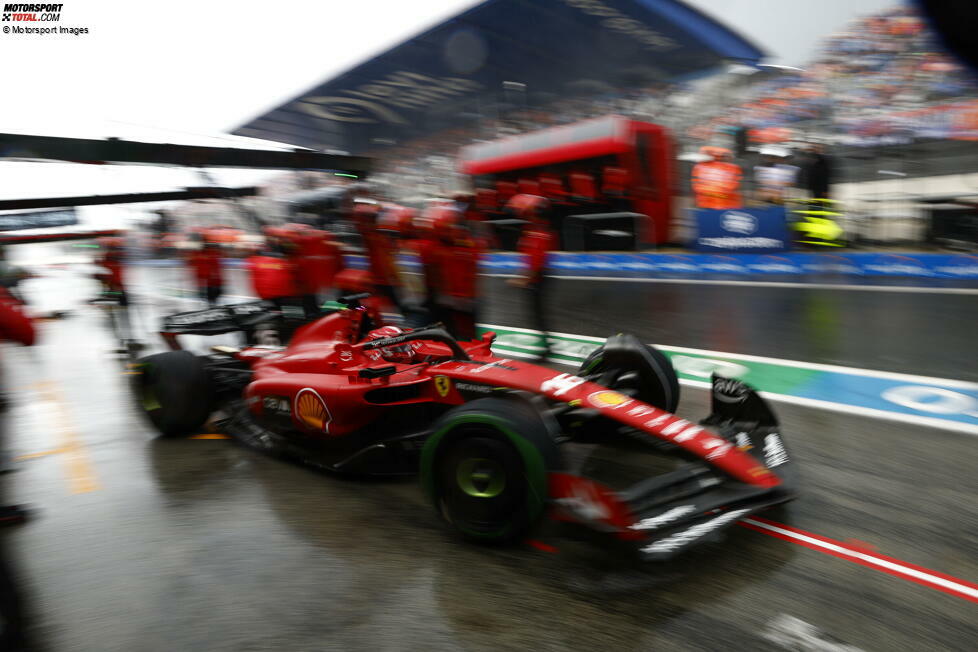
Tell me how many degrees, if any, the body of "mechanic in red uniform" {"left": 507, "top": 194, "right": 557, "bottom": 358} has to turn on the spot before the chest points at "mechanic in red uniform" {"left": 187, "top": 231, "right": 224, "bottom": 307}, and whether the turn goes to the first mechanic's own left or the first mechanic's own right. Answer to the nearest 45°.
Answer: approximately 45° to the first mechanic's own right

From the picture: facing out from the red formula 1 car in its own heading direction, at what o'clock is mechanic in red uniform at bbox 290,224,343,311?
The mechanic in red uniform is roughly at 7 o'clock from the red formula 1 car.

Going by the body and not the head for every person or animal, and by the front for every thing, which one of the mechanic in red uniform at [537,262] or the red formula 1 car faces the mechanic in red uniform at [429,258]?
the mechanic in red uniform at [537,262]

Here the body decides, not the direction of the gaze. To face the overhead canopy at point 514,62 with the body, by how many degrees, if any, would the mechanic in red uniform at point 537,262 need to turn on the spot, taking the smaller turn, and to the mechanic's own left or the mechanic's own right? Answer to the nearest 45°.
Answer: approximately 90° to the mechanic's own right

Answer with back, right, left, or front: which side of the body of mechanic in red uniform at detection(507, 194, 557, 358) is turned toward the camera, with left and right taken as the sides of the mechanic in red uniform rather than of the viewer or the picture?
left

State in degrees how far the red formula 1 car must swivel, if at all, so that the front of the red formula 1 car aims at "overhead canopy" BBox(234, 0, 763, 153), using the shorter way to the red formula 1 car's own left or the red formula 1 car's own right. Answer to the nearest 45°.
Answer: approximately 135° to the red formula 1 car's own left

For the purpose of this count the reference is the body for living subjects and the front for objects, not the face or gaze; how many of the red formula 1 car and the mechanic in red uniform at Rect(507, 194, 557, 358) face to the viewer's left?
1

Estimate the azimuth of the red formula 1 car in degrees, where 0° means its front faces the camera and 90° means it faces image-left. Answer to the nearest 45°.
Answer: approximately 315°

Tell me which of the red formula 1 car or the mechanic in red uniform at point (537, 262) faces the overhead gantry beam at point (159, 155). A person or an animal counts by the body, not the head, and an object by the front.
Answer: the mechanic in red uniform

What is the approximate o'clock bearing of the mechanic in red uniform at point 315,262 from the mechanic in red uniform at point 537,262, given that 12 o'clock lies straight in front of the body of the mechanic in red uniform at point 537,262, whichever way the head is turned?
the mechanic in red uniform at point 315,262 is roughly at 1 o'clock from the mechanic in red uniform at point 537,262.

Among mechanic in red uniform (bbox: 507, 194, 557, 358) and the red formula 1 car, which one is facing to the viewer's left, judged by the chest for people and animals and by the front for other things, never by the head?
the mechanic in red uniform
